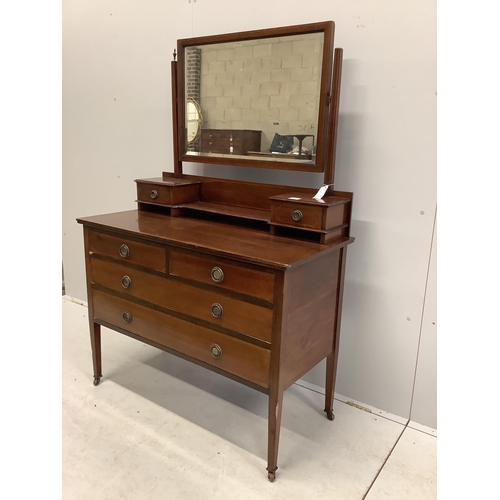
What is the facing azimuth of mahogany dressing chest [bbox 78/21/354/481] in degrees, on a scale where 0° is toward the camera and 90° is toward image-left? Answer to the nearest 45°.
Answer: approximately 45°
